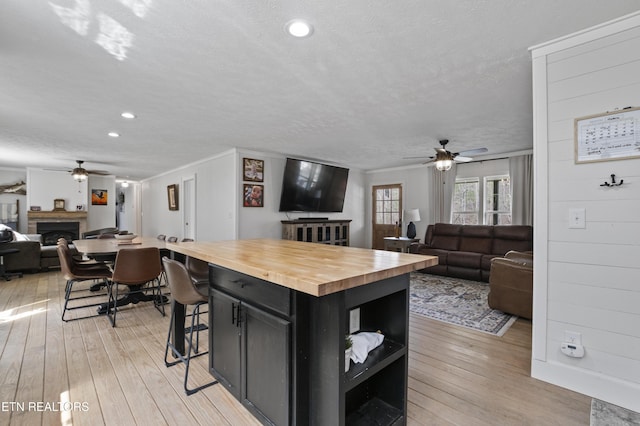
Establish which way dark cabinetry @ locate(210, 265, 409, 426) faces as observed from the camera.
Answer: facing the viewer and to the left of the viewer

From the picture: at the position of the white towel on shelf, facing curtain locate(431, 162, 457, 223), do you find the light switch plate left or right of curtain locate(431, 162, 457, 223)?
right

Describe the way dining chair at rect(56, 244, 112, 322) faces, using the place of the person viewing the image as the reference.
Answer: facing to the right of the viewer

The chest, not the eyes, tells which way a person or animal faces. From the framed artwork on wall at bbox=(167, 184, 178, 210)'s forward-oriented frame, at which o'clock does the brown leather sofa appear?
The brown leather sofa is roughly at 9 o'clock from the framed artwork on wall.

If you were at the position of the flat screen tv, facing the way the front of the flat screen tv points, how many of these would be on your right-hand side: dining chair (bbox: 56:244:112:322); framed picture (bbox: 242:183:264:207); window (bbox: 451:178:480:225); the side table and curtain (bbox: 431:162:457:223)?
2

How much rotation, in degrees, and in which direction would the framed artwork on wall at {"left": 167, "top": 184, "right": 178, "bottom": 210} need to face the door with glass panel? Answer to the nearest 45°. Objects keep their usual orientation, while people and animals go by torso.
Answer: approximately 90° to its left

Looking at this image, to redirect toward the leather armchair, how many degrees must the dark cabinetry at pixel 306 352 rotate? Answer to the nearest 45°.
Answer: approximately 180°

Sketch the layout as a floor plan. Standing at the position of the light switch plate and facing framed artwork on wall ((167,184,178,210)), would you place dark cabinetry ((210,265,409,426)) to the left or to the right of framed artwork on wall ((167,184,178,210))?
left

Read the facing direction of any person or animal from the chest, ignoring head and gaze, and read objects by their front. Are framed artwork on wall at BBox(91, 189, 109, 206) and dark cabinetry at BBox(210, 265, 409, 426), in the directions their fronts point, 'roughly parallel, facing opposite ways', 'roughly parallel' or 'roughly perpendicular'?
roughly perpendicular

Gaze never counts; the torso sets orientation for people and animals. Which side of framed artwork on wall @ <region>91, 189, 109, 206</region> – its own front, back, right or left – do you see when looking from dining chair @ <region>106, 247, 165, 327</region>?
front

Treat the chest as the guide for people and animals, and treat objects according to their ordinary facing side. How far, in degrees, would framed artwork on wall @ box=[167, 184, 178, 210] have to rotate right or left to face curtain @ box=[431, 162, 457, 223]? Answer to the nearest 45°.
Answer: approximately 90° to its left

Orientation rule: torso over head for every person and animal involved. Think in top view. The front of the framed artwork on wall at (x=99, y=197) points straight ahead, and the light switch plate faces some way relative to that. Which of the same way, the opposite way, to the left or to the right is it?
to the right
